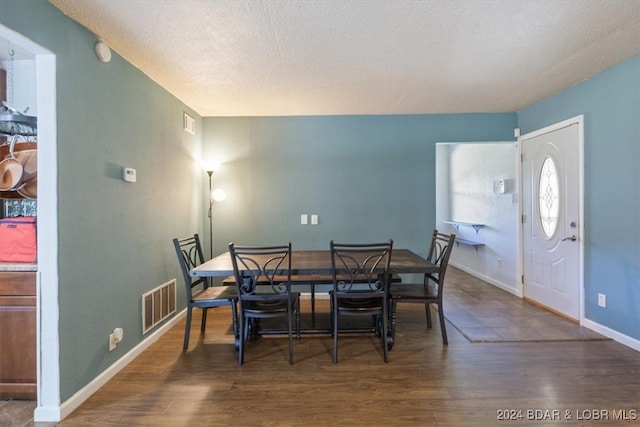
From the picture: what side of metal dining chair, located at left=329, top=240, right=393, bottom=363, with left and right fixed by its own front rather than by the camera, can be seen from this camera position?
back

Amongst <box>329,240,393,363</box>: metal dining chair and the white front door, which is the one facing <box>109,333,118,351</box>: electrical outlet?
the white front door

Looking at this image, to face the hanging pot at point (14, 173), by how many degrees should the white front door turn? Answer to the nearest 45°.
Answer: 0° — it already faces it

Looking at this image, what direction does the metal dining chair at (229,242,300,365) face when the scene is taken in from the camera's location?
facing away from the viewer

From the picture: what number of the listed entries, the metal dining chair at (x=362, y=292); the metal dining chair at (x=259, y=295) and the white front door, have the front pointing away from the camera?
2

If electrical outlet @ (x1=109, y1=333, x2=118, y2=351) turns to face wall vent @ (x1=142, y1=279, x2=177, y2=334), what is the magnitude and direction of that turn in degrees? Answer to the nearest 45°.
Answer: approximately 90° to its left
